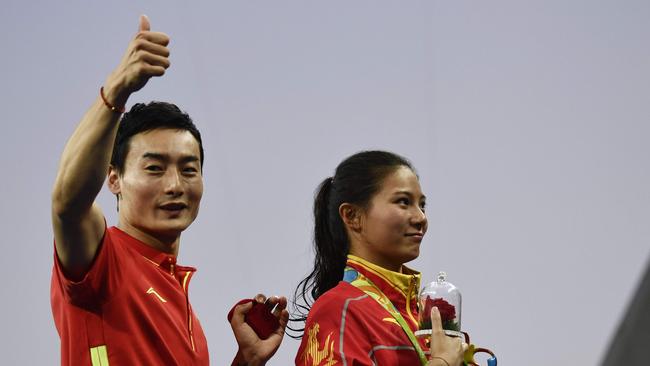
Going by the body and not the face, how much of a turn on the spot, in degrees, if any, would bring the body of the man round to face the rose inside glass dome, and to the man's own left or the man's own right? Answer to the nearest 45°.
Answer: approximately 45° to the man's own left

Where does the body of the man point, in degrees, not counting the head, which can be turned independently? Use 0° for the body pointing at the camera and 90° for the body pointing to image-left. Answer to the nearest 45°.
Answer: approximately 315°

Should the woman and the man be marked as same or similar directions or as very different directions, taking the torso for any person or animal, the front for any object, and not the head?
same or similar directions

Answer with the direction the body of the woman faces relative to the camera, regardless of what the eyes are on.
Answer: to the viewer's right

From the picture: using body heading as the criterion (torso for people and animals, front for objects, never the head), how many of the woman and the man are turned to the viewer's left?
0

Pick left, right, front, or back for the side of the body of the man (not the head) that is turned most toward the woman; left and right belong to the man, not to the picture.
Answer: left
